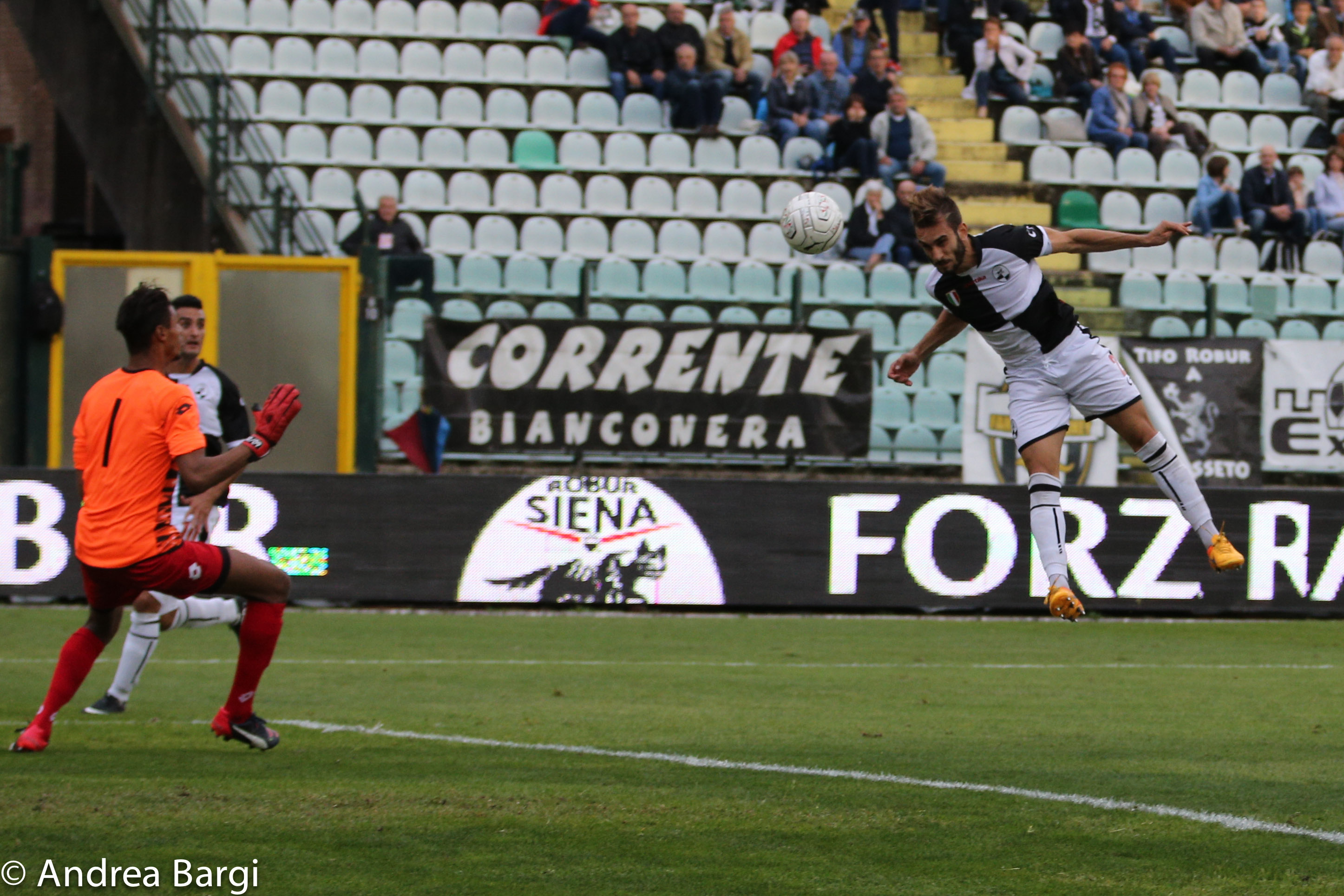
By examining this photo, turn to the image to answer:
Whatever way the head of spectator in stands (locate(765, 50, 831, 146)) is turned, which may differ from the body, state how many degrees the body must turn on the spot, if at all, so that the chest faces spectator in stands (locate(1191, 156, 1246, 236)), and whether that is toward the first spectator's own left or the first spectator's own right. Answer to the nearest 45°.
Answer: approximately 90° to the first spectator's own left

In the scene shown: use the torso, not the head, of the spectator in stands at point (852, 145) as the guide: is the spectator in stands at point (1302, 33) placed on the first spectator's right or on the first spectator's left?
on the first spectator's left

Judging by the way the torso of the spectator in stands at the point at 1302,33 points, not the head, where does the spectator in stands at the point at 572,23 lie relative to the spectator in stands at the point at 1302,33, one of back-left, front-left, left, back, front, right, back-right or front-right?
front-right

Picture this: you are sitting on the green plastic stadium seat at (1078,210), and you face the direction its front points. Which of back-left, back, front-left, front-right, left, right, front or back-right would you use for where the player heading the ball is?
front

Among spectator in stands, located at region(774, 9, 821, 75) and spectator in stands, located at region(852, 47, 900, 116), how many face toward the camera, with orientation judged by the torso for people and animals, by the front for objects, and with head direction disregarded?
2

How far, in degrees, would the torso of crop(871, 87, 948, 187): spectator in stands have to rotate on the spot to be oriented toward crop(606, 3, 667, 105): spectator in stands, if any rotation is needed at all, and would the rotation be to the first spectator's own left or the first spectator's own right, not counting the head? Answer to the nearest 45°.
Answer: approximately 90° to the first spectator's own right

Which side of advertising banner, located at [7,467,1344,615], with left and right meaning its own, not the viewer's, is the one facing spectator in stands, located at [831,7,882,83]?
back

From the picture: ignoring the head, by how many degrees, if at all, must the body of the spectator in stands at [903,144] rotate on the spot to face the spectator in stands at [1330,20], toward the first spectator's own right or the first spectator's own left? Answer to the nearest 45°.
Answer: approximately 135° to the first spectator's own left

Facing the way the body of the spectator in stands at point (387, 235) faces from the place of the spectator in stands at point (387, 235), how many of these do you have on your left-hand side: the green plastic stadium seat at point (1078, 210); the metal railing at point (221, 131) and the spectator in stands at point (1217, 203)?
2

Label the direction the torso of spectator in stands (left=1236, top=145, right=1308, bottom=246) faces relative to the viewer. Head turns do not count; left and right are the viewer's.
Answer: facing the viewer

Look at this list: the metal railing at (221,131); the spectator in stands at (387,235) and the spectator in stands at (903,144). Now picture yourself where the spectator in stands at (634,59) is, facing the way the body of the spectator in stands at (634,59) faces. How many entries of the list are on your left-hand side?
1

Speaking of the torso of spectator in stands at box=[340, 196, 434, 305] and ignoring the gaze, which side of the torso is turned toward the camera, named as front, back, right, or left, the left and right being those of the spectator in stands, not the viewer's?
front

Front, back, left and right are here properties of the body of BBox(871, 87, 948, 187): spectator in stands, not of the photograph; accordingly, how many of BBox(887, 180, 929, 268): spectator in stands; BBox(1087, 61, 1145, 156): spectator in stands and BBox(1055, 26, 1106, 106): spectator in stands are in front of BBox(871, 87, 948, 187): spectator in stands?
1

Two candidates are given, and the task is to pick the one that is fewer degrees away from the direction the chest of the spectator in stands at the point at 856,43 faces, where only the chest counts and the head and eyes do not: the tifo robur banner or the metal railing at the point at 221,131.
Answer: the tifo robur banner

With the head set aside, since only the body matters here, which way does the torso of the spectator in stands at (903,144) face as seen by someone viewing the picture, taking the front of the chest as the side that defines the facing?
toward the camera

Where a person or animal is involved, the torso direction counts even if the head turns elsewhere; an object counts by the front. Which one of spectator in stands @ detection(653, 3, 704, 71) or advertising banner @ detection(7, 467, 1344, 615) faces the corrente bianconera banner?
the spectator in stands
